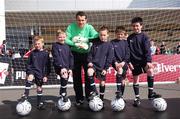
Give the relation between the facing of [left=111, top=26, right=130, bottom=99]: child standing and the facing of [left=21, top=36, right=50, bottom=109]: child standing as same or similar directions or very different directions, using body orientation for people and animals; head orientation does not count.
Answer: same or similar directions

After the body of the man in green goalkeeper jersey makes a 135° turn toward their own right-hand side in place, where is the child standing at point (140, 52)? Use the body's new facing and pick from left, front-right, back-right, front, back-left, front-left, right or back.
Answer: back-right

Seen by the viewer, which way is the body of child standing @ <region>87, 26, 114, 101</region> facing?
toward the camera

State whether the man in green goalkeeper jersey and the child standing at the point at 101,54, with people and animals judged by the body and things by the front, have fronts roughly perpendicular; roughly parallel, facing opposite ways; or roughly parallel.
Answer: roughly parallel

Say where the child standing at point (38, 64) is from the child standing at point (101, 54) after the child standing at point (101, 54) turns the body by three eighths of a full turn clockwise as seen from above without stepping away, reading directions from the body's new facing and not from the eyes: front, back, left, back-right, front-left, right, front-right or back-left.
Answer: front-left

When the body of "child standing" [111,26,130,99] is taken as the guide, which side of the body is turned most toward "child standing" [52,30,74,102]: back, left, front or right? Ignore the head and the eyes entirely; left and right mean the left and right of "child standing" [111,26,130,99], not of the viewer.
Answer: right

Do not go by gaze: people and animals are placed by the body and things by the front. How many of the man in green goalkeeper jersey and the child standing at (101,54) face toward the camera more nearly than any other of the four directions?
2

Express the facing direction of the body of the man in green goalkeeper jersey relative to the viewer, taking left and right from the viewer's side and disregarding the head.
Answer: facing the viewer

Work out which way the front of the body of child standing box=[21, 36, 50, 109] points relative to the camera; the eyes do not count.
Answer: toward the camera
